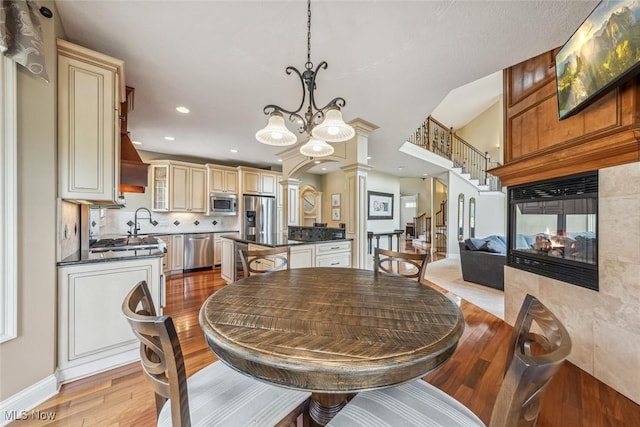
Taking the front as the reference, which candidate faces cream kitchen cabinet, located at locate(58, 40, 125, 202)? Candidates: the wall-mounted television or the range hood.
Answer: the wall-mounted television

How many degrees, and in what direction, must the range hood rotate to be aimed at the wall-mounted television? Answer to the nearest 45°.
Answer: approximately 45° to its right

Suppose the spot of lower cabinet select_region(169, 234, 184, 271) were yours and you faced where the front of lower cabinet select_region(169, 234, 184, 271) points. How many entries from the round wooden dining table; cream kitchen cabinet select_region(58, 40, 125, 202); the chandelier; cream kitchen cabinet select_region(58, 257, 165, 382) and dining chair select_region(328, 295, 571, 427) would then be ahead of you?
5

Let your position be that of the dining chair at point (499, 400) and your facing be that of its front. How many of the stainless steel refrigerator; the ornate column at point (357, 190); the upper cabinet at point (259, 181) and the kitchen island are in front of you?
4

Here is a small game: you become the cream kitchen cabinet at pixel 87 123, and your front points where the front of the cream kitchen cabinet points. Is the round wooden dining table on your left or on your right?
on your right

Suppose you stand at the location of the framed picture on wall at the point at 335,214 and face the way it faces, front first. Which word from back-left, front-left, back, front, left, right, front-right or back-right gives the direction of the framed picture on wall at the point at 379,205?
left

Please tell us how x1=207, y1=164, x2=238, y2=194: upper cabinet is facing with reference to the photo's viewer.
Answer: facing the viewer

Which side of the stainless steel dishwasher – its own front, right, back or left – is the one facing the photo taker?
front

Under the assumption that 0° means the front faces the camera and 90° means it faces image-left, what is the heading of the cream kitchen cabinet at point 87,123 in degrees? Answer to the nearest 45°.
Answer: approximately 270°

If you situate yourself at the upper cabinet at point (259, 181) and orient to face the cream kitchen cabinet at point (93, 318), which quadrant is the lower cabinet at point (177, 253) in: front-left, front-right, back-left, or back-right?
front-right

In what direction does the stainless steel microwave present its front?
toward the camera

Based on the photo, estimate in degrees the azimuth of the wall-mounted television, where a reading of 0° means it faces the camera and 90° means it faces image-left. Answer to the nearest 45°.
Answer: approximately 45°

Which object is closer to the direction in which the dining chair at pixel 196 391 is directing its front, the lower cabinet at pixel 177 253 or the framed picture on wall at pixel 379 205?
the framed picture on wall

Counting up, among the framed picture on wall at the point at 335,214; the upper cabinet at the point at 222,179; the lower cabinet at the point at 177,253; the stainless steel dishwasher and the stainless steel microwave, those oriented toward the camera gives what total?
5

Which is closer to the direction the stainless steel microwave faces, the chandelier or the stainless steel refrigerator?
the chandelier
